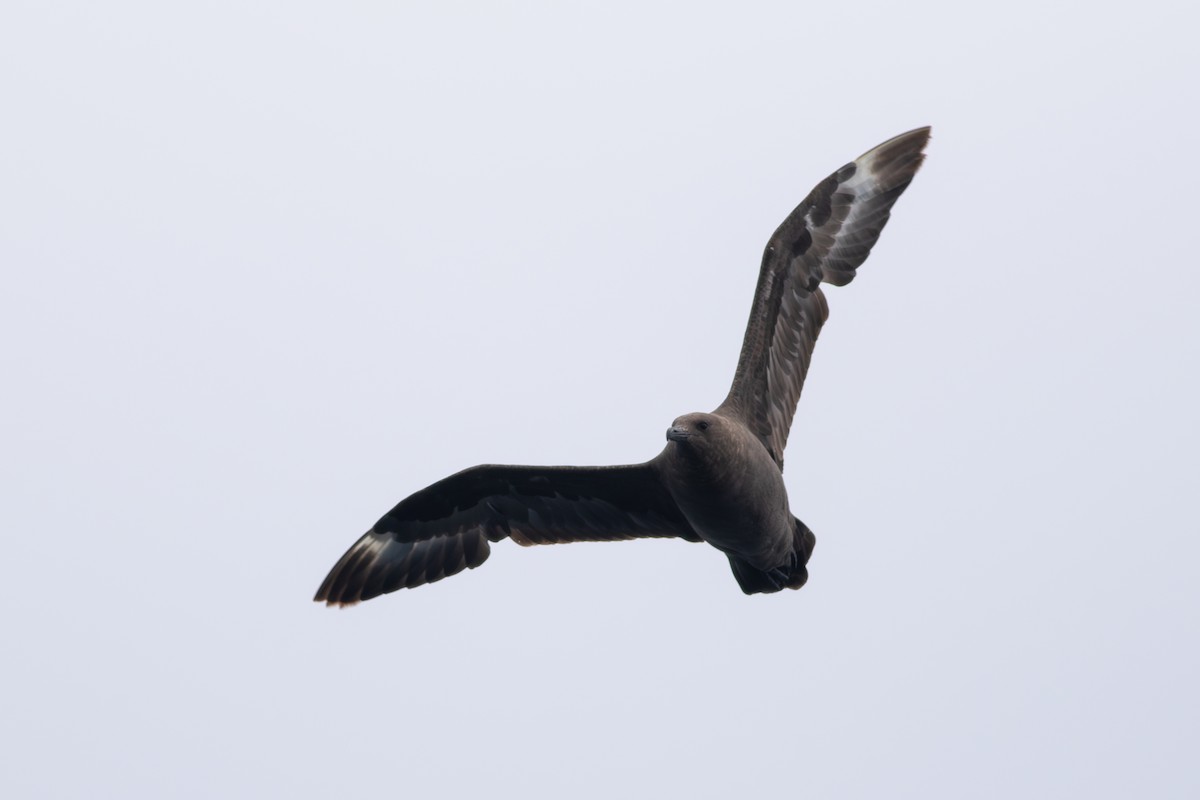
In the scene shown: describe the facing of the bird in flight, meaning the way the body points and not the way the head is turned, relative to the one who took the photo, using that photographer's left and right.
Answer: facing the viewer and to the left of the viewer
